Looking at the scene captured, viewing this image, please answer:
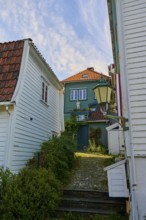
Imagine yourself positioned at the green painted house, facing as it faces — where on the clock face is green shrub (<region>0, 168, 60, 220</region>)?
The green shrub is roughly at 12 o'clock from the green painted house.

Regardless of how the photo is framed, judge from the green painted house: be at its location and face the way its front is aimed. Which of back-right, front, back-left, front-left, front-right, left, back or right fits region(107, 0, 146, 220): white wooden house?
front

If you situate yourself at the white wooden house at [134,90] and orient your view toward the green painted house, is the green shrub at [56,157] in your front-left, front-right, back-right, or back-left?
front-left

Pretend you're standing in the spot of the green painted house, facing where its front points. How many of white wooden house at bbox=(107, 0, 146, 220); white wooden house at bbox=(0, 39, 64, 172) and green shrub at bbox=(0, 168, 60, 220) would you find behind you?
0

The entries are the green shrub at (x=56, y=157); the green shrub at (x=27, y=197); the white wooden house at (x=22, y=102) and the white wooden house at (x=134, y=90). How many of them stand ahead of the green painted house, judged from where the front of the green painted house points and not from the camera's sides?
4

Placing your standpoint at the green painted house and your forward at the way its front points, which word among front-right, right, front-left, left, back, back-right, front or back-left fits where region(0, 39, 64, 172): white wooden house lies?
front

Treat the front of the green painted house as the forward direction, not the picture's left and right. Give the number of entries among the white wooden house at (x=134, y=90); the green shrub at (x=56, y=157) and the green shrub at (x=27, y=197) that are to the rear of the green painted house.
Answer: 0

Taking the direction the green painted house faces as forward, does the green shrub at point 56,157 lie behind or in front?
in front

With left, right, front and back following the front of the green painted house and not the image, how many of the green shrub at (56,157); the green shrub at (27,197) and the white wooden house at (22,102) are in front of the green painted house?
3

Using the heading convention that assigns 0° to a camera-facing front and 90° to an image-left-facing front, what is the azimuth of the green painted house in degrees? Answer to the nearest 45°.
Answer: approximately 0°

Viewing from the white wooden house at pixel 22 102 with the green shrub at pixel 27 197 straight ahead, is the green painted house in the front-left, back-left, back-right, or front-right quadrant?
back-left
